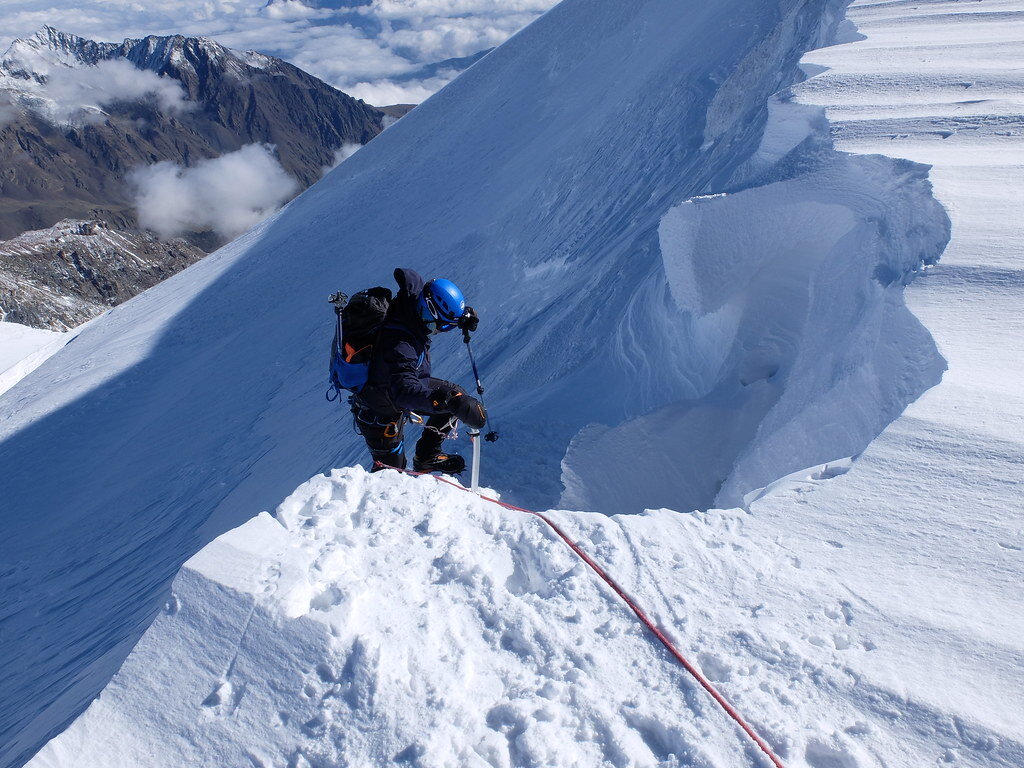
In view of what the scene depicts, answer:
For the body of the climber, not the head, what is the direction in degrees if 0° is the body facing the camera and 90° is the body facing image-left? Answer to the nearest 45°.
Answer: approximately 270°

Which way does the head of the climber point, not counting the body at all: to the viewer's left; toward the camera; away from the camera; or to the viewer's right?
to the viewer's right
